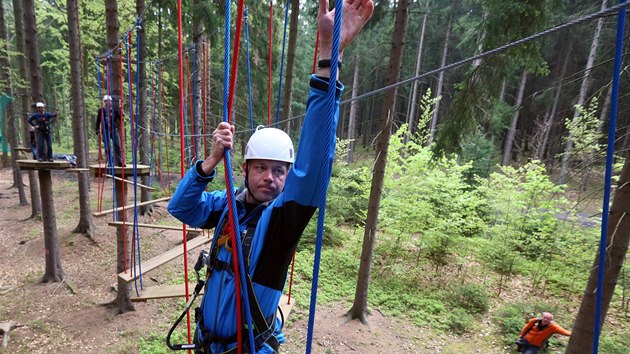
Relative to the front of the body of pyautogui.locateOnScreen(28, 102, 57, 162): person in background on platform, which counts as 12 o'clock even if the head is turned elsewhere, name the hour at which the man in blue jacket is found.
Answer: The man in blue jacket is roughly at 12 o'clock from the person in background on platform.

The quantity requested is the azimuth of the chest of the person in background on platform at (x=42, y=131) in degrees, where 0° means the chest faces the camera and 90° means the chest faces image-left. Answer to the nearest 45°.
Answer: approximately 0°
